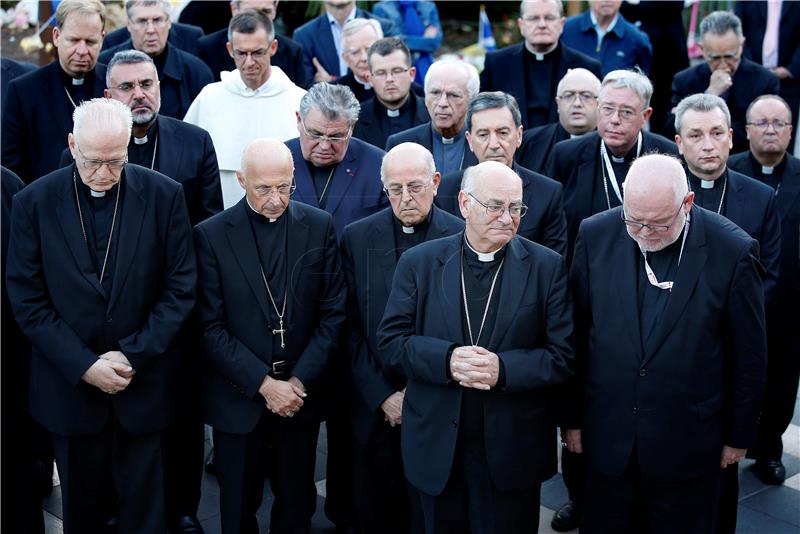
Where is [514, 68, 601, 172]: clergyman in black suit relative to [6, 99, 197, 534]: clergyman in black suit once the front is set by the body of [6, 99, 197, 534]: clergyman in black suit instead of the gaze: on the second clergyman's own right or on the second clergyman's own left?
on the second clergyman's own left

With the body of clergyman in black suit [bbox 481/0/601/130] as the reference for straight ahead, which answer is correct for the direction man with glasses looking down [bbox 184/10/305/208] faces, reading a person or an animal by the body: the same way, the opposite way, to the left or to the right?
the same way

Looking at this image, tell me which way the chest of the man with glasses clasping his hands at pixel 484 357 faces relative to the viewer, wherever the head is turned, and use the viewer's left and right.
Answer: facing the viewer

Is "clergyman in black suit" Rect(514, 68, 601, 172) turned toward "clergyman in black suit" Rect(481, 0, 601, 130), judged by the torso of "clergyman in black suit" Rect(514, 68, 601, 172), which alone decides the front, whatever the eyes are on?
no

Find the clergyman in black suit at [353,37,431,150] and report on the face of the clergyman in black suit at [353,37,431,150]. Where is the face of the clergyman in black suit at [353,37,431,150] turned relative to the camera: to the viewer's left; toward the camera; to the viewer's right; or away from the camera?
toward the camera

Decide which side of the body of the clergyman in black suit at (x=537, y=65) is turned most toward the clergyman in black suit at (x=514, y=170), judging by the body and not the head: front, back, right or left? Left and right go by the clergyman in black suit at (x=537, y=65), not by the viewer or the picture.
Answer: front

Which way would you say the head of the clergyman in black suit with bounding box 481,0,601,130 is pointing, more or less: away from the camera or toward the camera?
toward the camera

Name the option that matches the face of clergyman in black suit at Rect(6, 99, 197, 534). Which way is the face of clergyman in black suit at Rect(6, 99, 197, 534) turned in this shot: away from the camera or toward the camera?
toward the camera

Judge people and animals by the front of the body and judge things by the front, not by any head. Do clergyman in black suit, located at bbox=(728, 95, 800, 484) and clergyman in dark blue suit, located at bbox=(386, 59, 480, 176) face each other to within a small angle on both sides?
no

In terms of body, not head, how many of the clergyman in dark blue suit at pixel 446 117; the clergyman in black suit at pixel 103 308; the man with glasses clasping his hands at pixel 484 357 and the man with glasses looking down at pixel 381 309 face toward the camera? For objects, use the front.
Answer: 4

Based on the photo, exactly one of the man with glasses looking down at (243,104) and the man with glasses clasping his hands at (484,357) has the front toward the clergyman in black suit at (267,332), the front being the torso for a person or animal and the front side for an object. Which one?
the man with glasses looking down at (243,104)

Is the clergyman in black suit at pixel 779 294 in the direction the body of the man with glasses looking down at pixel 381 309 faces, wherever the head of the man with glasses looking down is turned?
no

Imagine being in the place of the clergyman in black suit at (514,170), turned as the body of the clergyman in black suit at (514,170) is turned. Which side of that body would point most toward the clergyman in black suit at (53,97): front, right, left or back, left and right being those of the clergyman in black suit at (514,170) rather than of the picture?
right

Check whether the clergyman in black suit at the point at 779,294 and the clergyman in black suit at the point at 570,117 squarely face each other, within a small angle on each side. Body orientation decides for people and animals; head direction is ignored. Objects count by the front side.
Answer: no

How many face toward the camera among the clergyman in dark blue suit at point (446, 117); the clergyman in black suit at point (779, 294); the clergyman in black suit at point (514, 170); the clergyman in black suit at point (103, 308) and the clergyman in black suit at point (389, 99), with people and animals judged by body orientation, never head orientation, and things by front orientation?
5

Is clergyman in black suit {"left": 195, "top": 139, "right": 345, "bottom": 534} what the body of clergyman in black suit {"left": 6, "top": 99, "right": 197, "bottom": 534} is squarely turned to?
no

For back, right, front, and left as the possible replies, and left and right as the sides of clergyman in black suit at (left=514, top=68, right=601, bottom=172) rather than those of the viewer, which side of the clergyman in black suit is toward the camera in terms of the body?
front

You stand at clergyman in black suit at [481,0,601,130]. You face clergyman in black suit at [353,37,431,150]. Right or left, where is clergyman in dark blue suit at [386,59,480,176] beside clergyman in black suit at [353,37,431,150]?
left

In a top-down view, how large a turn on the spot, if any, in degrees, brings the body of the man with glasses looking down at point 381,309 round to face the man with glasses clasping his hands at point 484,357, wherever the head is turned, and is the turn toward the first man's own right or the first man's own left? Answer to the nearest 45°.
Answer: approximately 45° to the first man's own left

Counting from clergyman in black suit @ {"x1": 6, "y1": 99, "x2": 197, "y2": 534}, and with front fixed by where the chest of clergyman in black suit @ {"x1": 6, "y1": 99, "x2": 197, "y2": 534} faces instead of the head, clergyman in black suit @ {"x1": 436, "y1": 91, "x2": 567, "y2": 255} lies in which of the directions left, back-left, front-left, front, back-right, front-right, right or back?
left

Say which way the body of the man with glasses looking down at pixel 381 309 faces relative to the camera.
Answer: toward the camera

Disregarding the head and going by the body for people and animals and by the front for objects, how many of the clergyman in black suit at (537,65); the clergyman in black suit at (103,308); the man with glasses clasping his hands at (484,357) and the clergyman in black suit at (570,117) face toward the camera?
4
